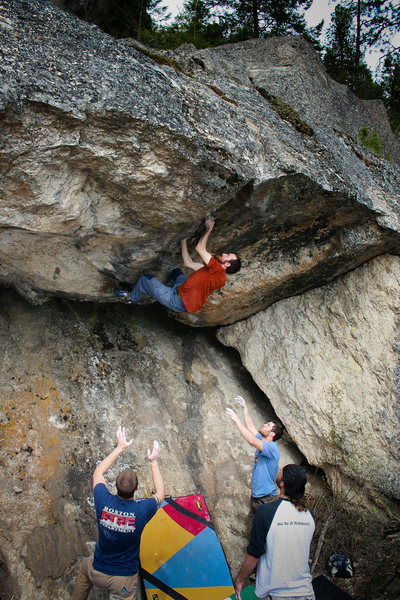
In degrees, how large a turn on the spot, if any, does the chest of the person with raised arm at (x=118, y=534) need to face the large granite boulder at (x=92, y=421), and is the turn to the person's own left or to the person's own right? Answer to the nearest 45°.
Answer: approximately 45° to the person's own left

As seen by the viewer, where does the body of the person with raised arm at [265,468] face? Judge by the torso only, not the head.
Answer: to the viewer's left

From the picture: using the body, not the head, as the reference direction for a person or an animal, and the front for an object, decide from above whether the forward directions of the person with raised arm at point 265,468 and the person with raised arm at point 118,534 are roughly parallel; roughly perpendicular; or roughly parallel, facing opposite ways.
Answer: roughly perpendicular

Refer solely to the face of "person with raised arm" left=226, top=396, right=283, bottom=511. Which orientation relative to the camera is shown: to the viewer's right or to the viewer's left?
to the viewer's left

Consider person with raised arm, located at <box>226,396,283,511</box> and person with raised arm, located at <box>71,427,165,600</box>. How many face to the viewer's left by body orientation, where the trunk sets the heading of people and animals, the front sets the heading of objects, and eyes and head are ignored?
1

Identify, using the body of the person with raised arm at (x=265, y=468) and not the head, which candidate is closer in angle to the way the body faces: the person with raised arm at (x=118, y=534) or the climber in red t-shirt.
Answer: the climber in red t-shirt

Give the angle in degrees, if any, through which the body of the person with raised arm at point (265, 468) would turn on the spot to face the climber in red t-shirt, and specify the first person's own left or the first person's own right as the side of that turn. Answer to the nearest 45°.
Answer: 0° — they already face them

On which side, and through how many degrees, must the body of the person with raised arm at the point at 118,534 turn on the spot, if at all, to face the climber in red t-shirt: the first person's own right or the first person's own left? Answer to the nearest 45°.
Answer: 0° — they already face them

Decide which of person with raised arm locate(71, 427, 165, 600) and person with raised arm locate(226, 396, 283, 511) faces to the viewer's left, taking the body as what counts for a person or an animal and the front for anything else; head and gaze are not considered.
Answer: person with raised arm locate(226, 396, 283, 511)

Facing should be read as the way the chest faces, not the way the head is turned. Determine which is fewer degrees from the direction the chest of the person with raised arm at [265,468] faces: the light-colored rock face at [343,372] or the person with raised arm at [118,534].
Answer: the person with raised arm

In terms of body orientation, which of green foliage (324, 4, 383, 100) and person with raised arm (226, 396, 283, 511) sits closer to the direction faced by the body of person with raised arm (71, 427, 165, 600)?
the green foliage

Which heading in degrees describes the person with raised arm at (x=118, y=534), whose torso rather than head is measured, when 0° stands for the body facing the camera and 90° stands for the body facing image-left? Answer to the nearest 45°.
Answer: approximately 180°

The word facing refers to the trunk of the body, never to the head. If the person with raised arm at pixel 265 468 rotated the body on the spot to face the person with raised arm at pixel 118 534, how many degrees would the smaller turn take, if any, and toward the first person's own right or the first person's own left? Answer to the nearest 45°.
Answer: approximately 45° to the first person's own left

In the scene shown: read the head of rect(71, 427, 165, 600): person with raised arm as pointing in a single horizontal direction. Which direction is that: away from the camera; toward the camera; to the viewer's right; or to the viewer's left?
away from the camera
